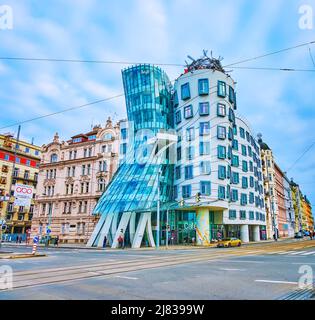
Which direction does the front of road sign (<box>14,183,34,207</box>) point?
toward the camera

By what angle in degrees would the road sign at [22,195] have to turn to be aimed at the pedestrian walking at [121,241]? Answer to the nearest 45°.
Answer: approximately 135° to its left

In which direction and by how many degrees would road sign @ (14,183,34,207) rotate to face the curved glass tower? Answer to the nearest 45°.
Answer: approximately 135° to its left
